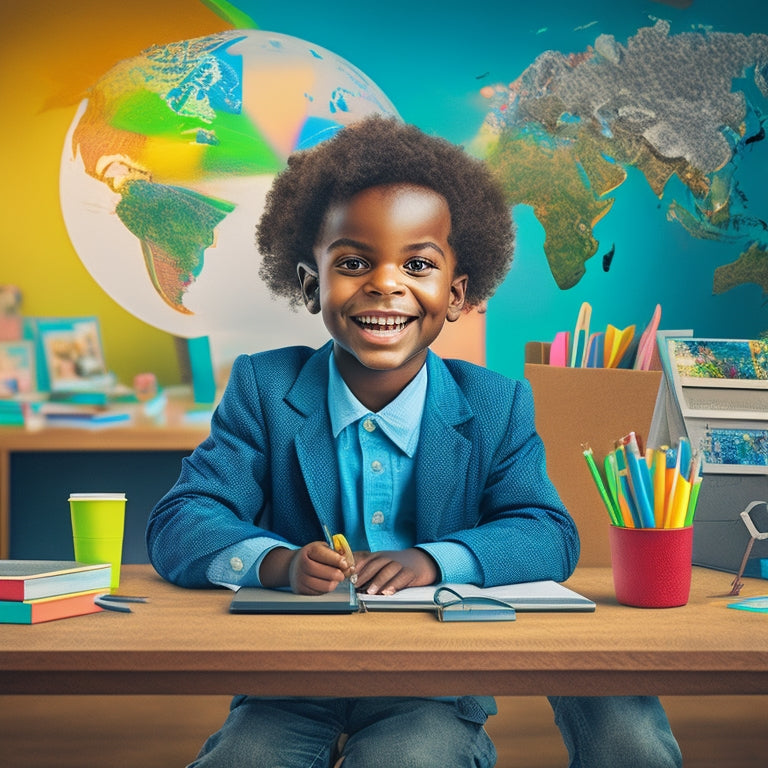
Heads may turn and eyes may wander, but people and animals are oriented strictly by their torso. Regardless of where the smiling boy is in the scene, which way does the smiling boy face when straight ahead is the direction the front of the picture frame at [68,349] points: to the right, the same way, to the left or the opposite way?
the same way

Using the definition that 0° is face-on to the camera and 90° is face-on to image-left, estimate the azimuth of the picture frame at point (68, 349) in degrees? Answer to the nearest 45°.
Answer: approximately 0°

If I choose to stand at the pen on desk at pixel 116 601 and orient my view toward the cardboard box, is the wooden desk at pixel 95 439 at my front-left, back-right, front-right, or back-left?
front-left

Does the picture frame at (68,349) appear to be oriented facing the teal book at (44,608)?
yes

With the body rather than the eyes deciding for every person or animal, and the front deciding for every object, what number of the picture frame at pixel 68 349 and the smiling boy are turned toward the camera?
2

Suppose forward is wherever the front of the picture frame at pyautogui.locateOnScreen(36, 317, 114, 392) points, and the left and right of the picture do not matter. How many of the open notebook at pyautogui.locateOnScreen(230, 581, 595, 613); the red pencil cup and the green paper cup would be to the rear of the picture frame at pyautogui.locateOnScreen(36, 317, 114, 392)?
0

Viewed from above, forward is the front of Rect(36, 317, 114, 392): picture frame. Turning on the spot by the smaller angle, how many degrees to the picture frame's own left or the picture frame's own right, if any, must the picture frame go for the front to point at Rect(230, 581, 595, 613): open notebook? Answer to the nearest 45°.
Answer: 0° — it already faces it

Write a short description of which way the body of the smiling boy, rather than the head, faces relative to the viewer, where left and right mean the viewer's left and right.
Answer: facing the viewer

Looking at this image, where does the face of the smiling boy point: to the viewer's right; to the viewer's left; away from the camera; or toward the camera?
toward the camera
